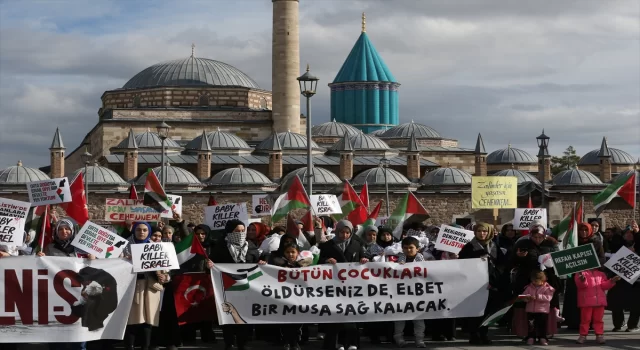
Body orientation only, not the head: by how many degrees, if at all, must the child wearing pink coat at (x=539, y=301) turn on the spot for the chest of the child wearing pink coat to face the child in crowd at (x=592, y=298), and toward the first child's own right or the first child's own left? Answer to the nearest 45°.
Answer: approximately 135° to the first child's own left

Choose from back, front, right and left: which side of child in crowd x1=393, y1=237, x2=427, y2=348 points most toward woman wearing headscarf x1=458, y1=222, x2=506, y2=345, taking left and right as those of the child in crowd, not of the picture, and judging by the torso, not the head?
left

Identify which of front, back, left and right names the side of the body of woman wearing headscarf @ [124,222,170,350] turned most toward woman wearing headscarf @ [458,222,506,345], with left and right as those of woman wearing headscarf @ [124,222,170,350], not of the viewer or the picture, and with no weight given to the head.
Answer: left

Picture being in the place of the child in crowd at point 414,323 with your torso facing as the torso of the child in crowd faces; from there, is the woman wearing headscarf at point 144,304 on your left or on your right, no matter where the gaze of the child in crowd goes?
on your right

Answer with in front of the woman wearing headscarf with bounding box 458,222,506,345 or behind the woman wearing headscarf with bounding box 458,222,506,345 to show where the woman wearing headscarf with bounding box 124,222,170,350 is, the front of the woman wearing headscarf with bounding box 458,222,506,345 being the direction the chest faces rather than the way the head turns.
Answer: in front

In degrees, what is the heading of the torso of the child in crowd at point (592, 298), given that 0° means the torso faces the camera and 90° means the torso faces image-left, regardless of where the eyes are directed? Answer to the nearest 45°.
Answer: approximately 0°

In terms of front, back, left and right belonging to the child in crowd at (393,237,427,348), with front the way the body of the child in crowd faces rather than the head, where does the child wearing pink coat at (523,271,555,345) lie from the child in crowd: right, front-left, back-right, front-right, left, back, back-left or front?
left
